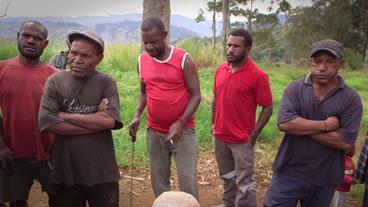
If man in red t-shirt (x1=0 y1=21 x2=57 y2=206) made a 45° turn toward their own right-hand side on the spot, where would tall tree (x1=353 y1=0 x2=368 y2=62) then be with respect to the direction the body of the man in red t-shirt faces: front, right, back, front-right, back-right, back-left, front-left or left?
back

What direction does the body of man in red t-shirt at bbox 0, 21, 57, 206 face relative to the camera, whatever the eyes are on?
toward the camera

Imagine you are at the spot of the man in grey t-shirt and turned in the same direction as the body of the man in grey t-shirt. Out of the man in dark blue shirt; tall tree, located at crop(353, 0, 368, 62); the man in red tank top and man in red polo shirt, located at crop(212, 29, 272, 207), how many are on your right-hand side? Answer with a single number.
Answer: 0

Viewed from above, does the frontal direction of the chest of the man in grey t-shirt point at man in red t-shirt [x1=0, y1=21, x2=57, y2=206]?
no

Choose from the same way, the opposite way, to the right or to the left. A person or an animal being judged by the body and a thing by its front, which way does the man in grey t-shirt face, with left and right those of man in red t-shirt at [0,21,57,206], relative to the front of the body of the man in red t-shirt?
the same way

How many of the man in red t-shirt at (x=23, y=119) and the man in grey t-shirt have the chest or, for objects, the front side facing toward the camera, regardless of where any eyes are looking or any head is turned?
2

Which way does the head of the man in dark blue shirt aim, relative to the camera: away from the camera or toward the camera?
toward the camera

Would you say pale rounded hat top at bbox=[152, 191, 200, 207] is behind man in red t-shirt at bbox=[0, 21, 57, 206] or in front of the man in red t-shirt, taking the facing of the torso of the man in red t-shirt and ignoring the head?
in front

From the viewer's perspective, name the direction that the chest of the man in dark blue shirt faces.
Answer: toward the camera

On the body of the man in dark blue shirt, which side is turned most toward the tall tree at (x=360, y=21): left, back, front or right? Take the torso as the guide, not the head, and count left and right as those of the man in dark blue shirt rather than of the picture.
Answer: back

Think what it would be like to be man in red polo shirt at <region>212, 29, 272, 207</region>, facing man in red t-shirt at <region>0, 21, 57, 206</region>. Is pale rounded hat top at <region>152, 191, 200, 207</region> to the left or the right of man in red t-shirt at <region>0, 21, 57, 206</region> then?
left

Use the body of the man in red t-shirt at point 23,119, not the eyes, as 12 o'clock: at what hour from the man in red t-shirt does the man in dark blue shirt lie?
The man in dark blue shirt is roughly at 10 o'clock from the man in red t-shirt.

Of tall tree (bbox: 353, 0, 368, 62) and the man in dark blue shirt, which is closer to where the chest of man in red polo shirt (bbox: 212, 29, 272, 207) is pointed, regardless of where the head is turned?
the man in dark blue shirt

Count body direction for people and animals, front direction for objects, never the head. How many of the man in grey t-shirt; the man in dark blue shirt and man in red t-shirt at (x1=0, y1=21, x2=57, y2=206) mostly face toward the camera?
3

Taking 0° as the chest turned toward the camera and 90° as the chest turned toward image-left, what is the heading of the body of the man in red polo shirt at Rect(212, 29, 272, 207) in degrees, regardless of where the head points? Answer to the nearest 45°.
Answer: approximately 45°

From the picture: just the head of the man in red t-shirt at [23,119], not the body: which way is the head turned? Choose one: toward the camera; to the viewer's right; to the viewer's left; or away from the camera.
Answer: toward the camera

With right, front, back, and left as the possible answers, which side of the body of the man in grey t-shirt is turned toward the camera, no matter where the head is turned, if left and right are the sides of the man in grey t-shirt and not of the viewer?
front

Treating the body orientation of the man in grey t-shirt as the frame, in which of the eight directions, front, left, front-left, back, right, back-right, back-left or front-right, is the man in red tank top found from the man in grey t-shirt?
back-left

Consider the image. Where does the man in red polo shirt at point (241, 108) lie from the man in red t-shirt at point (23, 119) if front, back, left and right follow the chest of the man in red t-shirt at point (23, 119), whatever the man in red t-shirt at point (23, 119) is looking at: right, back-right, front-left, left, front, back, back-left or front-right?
left

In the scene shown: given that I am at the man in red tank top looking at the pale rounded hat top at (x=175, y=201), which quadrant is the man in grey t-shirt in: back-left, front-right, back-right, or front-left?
front-right
